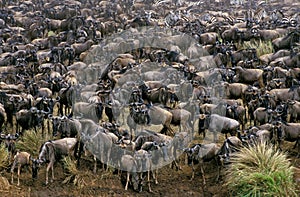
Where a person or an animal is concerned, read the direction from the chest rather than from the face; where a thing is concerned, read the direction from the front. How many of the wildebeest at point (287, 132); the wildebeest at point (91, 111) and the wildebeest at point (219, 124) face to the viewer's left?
2

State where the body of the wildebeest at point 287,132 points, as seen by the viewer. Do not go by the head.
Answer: to the viewer's left

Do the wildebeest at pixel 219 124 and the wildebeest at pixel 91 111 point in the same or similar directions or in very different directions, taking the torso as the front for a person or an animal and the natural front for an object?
very different directions

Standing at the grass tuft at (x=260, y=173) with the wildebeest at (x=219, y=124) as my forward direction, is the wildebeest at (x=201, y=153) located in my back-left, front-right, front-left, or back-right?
front-left

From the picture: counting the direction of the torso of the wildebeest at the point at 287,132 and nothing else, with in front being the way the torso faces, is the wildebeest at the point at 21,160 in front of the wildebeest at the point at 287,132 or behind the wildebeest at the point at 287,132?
in front
